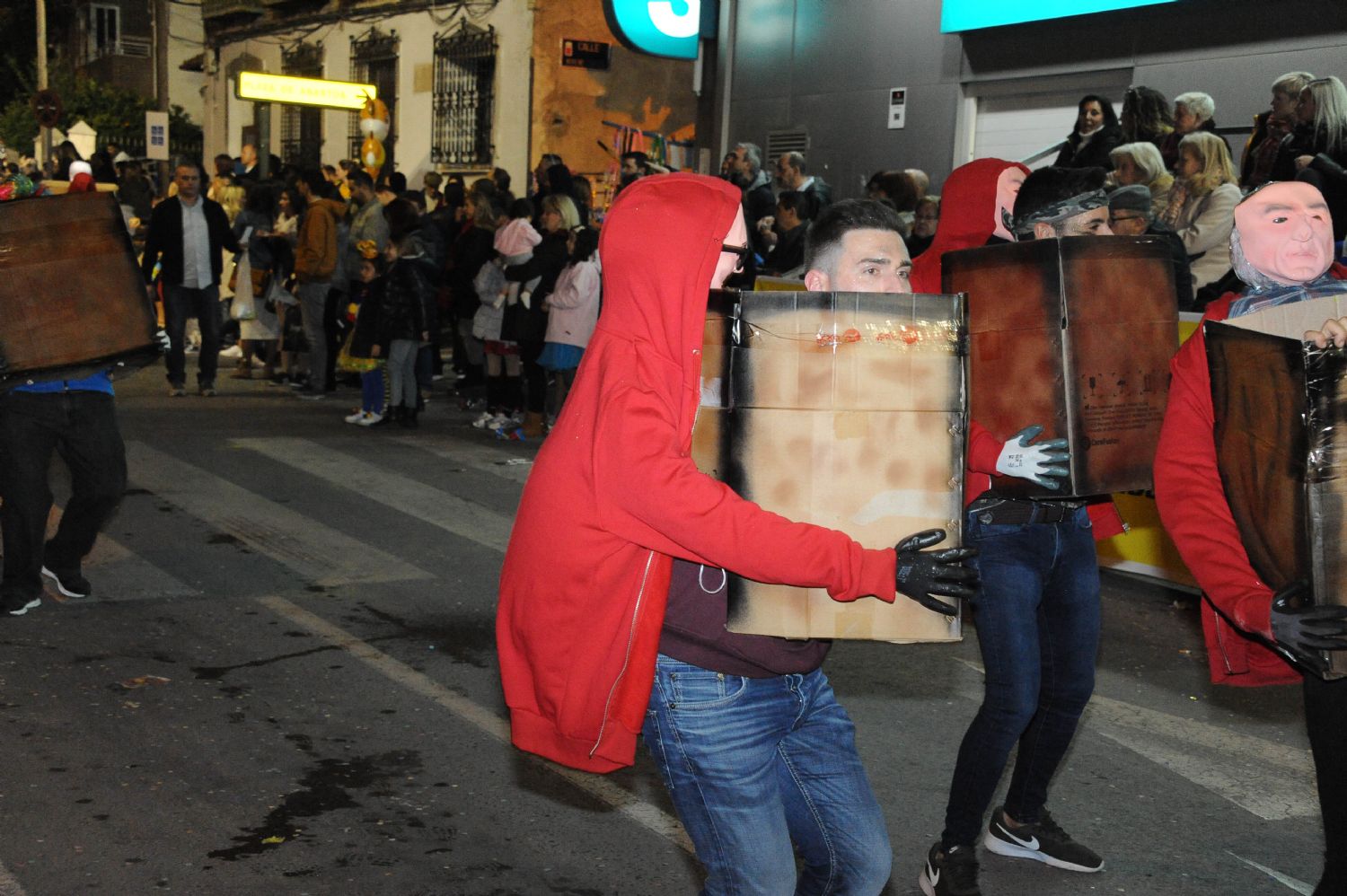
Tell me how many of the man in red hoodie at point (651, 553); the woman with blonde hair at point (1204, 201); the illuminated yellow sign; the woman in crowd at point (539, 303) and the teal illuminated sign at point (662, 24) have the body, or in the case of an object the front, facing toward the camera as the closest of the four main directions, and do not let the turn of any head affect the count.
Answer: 2

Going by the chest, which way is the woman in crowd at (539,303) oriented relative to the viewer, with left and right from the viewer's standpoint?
facing to the left of the viewer

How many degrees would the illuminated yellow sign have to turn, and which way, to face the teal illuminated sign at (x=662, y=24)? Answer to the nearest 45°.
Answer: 0° — it already faces it

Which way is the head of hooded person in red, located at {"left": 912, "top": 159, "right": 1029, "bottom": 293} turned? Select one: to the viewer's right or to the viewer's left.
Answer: to the viewer's right

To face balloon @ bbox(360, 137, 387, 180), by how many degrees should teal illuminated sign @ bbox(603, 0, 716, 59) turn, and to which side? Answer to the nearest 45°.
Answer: approximately 135° to its right

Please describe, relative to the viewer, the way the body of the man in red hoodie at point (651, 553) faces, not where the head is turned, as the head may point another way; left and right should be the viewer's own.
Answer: facing to the right of the viewer

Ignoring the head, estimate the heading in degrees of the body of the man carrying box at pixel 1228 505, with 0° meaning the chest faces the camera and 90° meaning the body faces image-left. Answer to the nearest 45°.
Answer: approximately 315°

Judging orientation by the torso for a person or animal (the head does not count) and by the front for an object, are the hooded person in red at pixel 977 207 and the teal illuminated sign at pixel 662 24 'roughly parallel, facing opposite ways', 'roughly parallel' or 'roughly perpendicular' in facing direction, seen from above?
roughly perpendicular

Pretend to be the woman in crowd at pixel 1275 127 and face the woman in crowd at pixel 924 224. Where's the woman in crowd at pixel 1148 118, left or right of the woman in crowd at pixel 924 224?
right

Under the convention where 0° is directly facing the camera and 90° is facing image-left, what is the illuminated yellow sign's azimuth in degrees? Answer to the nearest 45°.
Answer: approximately 0°
